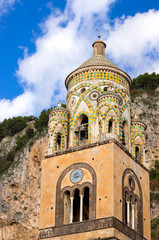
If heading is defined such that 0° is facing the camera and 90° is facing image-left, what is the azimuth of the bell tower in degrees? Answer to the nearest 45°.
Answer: approximately 45°

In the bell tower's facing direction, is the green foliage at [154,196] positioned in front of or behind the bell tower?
behind
